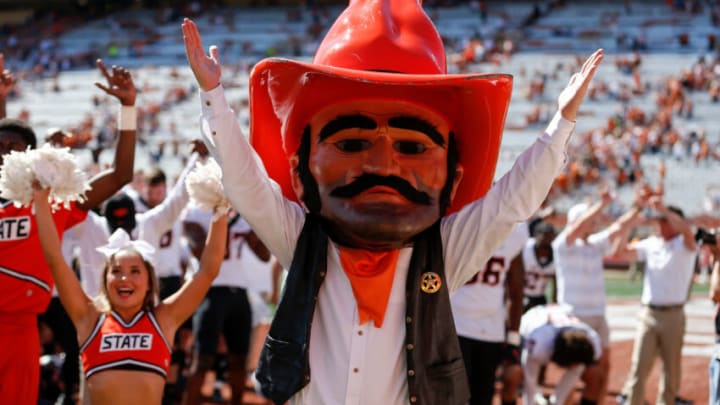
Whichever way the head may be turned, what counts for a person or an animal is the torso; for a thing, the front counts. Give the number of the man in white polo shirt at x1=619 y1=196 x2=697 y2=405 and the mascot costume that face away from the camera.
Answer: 0

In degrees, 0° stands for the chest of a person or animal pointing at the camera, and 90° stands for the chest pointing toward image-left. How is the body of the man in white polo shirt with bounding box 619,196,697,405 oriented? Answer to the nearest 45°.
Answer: approximately 45°

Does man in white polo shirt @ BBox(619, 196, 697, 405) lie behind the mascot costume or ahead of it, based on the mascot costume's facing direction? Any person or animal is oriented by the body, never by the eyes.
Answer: behind

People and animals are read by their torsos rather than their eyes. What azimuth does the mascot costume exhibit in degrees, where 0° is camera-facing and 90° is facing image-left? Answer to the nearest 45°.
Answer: approximately 0°
